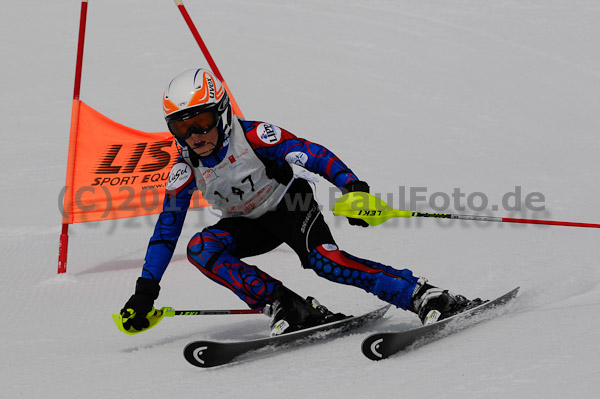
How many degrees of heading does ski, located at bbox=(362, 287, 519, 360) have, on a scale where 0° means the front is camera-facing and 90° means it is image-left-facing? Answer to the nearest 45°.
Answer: approximately 45°

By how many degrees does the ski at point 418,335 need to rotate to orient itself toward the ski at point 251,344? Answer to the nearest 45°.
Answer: approximately 45° to its right

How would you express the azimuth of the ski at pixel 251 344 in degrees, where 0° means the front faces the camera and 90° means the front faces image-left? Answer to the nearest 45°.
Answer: approximately 45°

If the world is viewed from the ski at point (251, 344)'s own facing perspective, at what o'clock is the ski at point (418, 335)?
the ski at point (418, 335) is roughly at 8 o'clock from the ski at point (251, 344).

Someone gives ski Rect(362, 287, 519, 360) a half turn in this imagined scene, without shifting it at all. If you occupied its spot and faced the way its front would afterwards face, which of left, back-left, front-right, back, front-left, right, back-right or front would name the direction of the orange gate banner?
left

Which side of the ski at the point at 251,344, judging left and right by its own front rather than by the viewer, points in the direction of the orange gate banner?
right

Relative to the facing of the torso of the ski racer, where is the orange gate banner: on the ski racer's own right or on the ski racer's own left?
on the ski racer's own right
